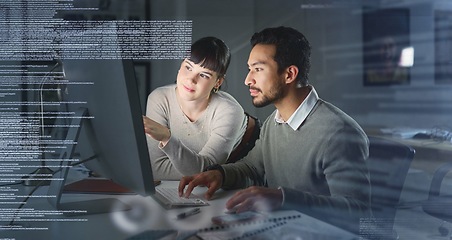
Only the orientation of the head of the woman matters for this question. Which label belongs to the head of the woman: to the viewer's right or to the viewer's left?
to the viewer's left

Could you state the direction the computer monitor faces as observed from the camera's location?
facing away from the viewer and to the right of the viewer

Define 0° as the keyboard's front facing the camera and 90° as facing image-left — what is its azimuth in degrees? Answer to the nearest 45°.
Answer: approximately 225°

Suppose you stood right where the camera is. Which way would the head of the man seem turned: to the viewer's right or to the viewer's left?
to the viewer's left

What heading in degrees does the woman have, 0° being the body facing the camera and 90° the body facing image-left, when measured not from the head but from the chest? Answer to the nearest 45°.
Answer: approximately 45°

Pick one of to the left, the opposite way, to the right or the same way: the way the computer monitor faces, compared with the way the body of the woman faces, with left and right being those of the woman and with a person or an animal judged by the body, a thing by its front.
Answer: the opposite way

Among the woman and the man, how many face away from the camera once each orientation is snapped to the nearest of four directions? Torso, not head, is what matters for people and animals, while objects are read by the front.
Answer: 0

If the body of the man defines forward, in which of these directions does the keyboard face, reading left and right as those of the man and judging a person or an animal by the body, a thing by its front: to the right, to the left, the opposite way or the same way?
the opposite way

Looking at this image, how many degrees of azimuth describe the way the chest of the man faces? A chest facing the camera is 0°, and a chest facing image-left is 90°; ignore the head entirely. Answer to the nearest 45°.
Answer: approximately 45°
